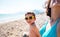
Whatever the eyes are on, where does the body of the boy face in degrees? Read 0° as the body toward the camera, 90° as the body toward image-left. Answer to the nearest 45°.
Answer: approximately 45°
